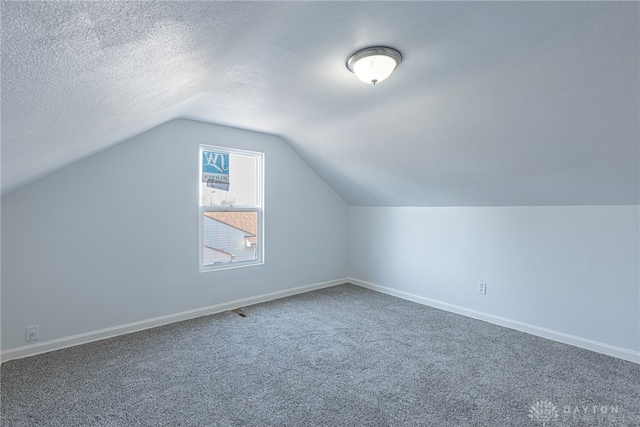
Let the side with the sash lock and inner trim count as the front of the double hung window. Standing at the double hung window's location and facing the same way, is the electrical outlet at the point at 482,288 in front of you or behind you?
in front

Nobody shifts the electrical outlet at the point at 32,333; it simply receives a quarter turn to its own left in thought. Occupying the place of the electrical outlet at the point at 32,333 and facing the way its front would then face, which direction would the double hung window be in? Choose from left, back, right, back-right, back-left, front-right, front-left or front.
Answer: front

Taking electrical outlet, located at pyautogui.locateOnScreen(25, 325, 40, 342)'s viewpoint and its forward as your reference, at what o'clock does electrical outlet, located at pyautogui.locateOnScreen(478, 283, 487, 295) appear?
electrical outlet, located at pyautogui.locateOnScreen(478, 283, 487, 295) is roughly at 10 o'clock from electrical outlet, located at pyautogui.locateOnScreen(25, 325, 40, 342).

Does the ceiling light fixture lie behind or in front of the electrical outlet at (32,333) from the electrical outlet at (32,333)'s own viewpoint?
in front

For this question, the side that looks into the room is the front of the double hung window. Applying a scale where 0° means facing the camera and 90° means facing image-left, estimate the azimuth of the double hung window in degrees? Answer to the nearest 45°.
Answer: approximately 315°
